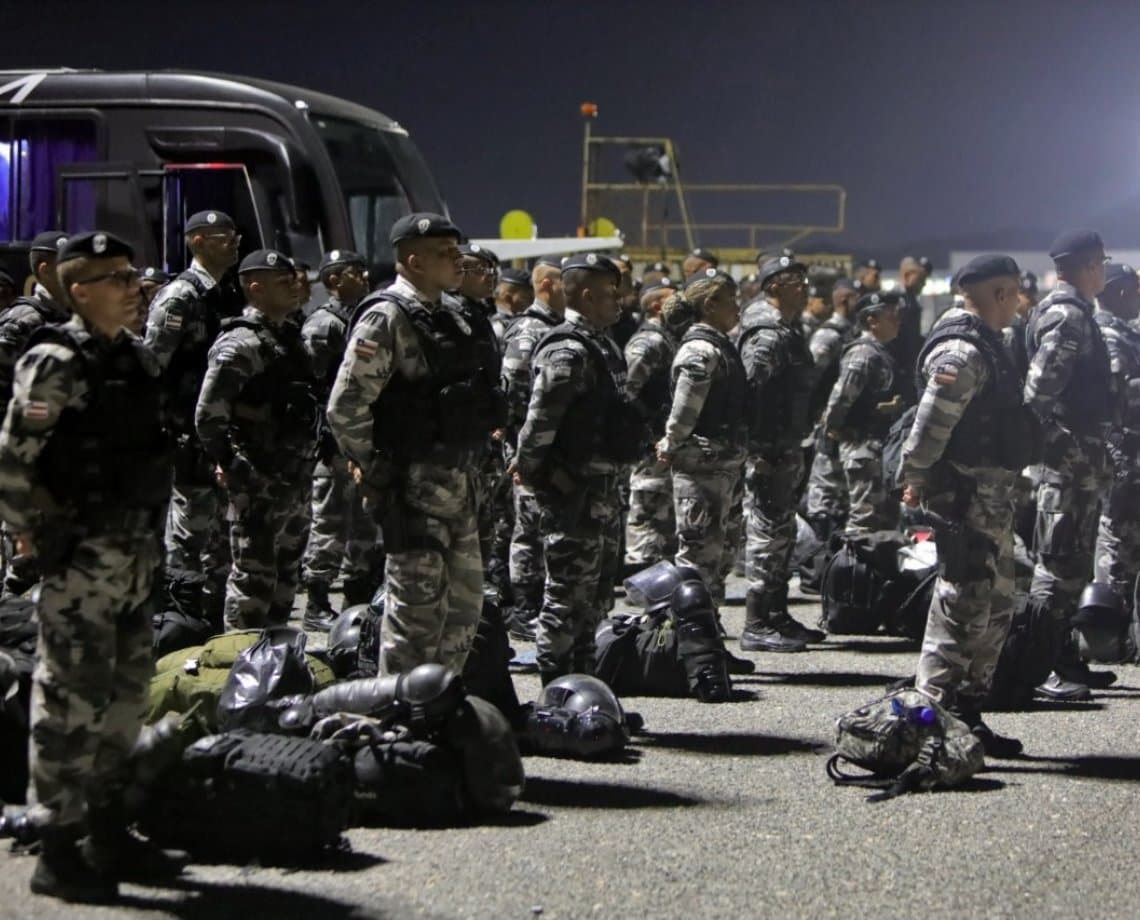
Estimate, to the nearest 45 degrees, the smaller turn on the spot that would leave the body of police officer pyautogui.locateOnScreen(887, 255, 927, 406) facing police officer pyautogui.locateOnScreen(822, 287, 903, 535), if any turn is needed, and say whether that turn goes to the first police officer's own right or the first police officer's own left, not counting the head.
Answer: approximately 90° to the first police officer's own right

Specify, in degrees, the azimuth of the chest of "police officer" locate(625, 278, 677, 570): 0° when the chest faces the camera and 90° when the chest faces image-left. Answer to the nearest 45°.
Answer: approximately 270°

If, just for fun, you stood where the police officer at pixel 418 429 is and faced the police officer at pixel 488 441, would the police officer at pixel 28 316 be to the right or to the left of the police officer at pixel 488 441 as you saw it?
left

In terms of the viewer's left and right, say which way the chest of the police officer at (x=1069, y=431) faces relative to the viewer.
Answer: facing to the right of the viewer

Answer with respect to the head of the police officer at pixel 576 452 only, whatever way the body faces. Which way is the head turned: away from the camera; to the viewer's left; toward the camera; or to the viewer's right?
to the viewer's right

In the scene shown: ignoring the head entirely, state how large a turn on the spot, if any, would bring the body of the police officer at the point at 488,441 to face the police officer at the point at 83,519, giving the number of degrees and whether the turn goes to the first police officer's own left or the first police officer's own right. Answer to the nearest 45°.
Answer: approximately 90° to the first police officer's own right

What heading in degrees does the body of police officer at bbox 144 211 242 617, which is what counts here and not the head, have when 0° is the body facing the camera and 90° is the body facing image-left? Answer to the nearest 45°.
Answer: approximately 315°

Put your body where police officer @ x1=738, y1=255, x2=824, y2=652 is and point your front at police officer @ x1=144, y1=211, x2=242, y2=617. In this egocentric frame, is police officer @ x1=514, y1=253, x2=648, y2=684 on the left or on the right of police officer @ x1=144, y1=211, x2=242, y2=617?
left
